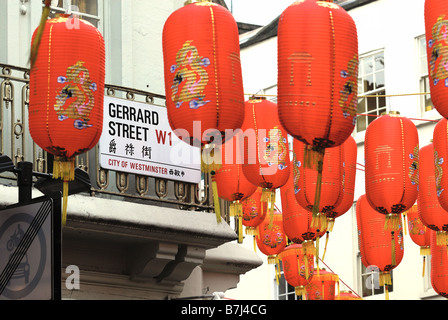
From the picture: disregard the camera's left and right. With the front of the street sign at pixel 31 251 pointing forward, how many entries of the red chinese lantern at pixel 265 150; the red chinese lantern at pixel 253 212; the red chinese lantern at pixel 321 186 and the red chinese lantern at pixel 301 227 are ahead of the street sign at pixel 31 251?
0

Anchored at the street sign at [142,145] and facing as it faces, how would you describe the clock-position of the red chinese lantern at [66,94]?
The red chinese lantern is roughly at 2 o'clock from the street sign.

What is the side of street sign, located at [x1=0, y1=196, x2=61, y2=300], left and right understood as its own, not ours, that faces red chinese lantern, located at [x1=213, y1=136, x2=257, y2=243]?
back

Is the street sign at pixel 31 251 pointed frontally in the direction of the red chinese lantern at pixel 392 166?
no

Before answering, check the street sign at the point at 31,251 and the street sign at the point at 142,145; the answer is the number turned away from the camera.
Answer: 0

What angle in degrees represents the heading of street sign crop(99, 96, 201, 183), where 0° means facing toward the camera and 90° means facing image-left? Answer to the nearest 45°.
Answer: approximately 315°

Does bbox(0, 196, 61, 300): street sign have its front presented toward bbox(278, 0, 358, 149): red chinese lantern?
no

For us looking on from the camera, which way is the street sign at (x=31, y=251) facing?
facing the viewer and to the left of the viewer

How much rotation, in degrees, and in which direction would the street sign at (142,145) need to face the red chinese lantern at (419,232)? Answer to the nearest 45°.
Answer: approximately 90° to its left

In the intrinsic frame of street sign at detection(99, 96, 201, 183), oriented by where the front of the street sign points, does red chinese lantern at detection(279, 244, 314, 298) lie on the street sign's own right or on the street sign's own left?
on the street sign's own left

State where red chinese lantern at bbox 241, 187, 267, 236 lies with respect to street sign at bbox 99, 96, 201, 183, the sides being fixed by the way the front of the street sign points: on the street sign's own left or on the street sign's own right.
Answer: on the street sign's own left

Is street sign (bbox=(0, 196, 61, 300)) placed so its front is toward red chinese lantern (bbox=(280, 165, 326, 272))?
no

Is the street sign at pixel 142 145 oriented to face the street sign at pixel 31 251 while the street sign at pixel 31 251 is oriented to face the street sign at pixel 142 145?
no

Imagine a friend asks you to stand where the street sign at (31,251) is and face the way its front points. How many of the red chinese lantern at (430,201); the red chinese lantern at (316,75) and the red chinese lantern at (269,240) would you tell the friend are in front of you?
0

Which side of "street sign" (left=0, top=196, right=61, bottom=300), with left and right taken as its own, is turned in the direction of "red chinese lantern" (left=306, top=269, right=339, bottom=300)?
back

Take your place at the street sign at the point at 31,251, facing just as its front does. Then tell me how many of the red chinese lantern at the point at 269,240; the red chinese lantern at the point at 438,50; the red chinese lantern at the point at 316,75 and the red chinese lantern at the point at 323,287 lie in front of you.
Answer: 0
